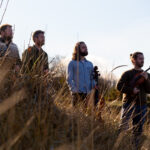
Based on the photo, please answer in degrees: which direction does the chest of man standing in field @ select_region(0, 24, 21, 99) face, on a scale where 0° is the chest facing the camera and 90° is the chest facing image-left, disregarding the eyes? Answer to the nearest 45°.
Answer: approximately 315°
